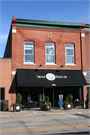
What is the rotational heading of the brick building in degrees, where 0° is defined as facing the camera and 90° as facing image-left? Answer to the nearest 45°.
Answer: approximately 0°
